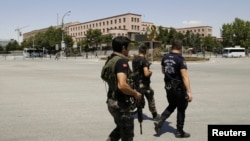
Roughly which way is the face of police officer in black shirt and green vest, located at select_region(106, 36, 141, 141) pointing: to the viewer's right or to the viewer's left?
to the viewer's right

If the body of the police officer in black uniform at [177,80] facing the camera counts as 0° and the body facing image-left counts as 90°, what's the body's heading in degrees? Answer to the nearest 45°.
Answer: approximately 225°

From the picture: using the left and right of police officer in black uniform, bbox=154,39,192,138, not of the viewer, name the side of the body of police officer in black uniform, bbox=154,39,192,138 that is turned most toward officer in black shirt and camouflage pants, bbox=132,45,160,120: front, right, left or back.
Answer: left

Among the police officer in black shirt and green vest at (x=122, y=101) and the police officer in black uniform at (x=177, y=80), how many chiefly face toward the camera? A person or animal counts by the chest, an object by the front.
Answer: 0

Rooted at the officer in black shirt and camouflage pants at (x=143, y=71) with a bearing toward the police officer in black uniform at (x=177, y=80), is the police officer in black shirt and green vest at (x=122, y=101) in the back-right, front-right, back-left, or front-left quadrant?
front-right

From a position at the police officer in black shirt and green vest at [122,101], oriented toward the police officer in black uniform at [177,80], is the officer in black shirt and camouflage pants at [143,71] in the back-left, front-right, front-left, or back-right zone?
front-left
